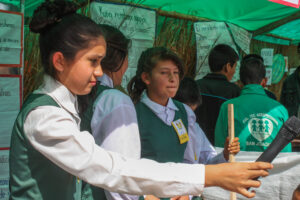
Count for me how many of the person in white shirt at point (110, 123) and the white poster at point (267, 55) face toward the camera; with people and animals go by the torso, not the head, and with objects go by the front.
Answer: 1

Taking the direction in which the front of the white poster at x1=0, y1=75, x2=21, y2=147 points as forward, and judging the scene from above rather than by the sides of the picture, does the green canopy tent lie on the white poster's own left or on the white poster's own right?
on the white poster's own left

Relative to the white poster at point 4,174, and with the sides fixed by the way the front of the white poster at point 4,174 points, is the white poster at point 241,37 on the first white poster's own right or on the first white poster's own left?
on the first white poster's own left

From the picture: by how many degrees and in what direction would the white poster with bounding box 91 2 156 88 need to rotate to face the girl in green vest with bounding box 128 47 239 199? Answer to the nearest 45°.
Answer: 0° — it already faces them

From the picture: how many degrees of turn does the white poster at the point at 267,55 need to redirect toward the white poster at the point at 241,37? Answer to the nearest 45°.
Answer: approximately 45° to its right

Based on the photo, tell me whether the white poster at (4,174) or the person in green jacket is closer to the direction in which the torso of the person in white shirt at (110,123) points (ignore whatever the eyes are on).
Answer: the person in green jacket

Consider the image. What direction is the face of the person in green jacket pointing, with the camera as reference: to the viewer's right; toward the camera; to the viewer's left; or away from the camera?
away from the camera

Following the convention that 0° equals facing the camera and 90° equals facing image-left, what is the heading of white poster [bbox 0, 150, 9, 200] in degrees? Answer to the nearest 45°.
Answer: approximately 0°

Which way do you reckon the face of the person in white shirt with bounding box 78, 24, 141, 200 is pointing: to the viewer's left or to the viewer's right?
to the viewer's right

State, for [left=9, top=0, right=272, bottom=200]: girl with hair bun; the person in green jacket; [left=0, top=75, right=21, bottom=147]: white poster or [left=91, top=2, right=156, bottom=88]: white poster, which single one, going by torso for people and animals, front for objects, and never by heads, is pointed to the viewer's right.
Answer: the girl with hair bun

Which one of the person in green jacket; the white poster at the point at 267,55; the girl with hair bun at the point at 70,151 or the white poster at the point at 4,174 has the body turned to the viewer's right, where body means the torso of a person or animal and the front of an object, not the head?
the girl with hair bun

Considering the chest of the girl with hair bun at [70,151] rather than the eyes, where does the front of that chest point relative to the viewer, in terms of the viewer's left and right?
facing to the right of the viewer
